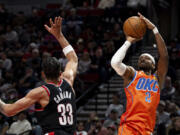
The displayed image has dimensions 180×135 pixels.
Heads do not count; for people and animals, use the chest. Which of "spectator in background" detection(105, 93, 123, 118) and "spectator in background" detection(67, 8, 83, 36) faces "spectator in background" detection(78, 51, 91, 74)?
"spectator in background" detection(67, 8, 83, 36)

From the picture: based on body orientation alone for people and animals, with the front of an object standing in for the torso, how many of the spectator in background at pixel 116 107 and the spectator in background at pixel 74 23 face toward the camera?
2

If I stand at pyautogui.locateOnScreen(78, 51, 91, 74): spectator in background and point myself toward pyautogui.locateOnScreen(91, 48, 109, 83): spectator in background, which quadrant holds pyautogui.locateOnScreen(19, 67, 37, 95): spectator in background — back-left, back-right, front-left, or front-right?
back-right

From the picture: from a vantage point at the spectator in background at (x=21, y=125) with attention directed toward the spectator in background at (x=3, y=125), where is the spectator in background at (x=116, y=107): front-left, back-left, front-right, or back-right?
back-right

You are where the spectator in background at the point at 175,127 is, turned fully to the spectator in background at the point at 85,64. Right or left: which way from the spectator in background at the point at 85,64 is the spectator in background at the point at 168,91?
right

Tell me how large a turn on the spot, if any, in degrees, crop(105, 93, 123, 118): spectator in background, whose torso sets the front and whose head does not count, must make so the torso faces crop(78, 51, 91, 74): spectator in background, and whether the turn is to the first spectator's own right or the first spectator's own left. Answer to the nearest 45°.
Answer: approximately 135° to the first spectator's own right

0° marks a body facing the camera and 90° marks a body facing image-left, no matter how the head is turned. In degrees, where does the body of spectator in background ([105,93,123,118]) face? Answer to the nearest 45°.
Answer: approximately 0°

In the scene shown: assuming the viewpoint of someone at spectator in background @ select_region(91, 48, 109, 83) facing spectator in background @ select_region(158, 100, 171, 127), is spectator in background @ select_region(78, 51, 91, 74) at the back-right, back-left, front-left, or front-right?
back-right

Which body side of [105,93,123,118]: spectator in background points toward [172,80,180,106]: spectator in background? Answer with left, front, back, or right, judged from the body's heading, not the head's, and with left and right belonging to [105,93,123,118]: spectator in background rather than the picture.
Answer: left
